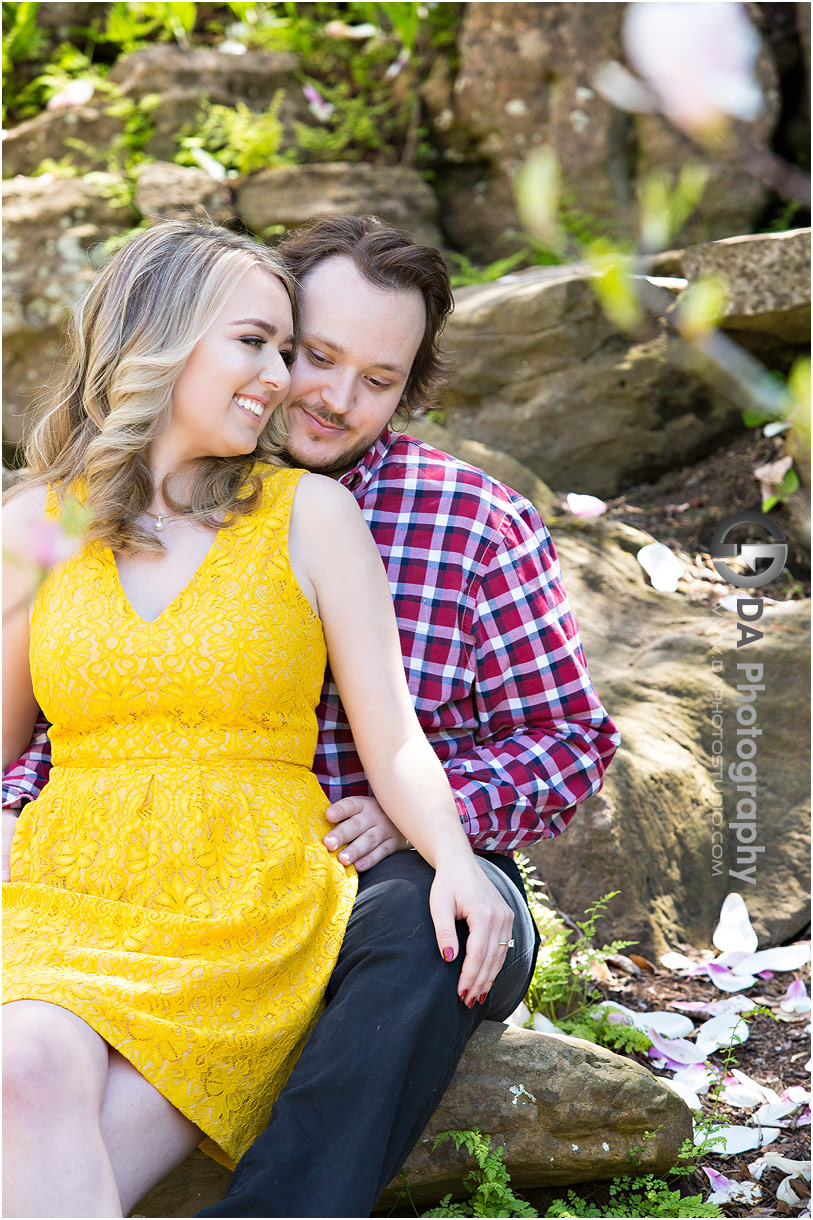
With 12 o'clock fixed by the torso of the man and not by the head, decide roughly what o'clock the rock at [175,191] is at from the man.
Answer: The rock is roughly at 4 o'clock from the man.

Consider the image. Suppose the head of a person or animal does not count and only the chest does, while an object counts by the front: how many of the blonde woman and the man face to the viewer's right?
0

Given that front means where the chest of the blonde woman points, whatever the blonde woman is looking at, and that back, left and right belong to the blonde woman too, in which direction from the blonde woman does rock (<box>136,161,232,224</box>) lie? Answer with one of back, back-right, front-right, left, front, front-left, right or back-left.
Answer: back

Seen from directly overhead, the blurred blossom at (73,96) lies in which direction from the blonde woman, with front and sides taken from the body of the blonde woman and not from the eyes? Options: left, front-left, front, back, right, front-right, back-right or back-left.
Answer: back

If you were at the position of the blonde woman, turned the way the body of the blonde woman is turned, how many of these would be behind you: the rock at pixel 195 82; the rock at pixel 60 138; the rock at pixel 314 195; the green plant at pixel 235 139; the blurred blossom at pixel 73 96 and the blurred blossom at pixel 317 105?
6

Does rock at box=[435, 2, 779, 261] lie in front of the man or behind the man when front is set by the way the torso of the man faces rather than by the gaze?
behind

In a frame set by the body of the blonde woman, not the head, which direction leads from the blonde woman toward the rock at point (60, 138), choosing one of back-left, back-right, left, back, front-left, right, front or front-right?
back

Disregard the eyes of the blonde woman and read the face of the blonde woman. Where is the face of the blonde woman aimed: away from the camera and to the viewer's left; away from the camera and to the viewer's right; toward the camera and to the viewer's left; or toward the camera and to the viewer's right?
toward the camera and to the viewer's right

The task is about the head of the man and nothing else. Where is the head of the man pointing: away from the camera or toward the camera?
toward the camera

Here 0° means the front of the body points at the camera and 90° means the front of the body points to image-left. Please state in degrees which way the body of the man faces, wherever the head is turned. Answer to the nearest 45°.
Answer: approximately 45°

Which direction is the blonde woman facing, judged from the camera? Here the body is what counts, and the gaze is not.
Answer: toward the camera

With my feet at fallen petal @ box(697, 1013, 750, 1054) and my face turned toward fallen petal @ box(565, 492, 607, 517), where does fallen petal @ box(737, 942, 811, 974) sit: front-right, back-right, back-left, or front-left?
front-right
